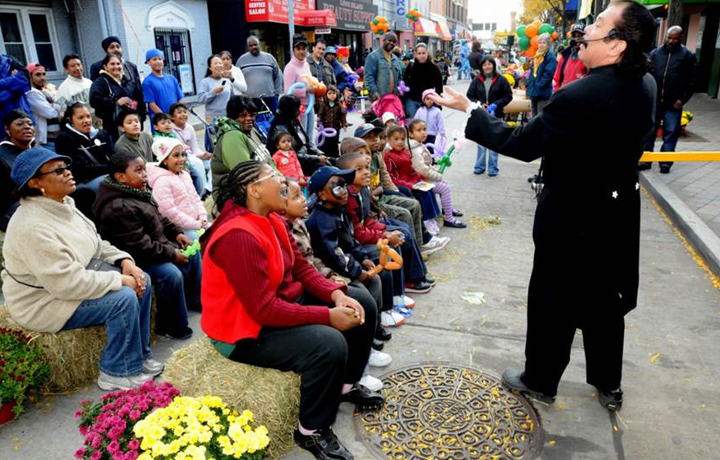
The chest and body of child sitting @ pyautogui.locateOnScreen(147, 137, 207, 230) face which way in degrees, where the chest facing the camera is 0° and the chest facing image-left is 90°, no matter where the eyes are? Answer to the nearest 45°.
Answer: approximately 315°

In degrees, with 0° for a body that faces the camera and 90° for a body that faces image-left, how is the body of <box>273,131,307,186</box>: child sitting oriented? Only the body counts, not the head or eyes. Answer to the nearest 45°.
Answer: approximately 315°

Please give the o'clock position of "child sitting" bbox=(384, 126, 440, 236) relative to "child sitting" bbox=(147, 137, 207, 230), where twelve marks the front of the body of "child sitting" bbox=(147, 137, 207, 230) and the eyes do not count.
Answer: "child sitting" bbox=(384, 126, 440, 236) is roughly at 10 o'clock from "child sitting" bbox=(147, 137, 207, 230).

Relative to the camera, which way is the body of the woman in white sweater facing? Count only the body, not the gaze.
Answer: to the viewer's right

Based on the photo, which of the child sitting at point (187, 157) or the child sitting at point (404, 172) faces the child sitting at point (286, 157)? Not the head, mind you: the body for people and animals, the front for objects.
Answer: the child sitting at point (187, 157)

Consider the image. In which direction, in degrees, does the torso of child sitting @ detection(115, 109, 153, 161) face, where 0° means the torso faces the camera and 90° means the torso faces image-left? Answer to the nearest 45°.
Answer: approximately 315°

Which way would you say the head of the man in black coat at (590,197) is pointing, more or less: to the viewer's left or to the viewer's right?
to the viewer's left
